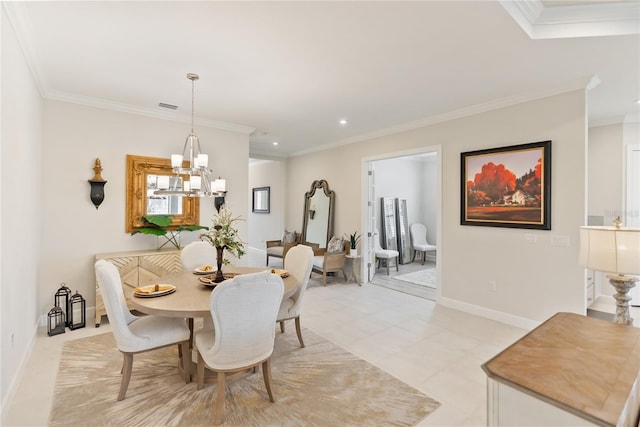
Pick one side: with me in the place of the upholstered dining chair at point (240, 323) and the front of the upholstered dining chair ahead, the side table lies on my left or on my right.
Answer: on my right

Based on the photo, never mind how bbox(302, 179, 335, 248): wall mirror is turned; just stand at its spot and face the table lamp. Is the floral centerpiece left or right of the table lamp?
right

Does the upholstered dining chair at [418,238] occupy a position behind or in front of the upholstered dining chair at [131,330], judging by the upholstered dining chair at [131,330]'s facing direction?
in front

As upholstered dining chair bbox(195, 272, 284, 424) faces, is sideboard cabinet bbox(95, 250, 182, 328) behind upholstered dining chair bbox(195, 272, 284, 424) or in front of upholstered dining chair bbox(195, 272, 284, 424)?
in front

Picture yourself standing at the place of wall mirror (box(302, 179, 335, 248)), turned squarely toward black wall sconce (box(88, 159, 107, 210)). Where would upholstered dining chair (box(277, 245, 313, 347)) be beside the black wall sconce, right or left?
left

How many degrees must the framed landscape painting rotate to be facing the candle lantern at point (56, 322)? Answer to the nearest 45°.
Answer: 0° — it already faces it

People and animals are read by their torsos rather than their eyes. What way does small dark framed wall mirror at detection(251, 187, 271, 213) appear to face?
toward the camera

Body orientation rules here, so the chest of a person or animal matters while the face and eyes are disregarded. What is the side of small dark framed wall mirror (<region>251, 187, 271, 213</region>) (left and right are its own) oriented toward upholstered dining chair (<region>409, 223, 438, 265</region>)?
left

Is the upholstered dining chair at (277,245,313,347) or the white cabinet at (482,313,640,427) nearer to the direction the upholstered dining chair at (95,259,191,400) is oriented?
the upholstered dining chair

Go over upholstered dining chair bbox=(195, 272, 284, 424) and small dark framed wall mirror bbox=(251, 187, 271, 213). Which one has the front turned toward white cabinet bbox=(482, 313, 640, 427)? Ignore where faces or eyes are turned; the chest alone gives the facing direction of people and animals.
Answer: the small dark framed wall mirror

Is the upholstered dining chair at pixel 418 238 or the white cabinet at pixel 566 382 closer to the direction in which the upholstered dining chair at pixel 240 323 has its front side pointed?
the upholstered dining chair
